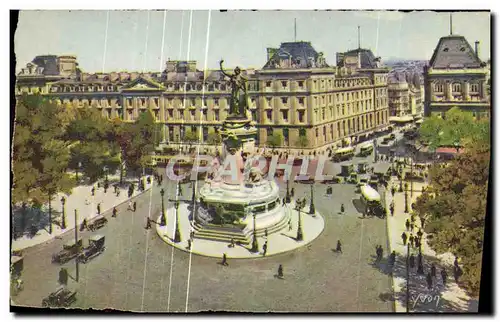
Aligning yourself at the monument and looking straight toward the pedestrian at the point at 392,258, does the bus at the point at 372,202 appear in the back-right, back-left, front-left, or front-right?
front-left

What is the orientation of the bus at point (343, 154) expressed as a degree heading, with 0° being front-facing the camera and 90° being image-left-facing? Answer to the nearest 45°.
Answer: approximately 45°

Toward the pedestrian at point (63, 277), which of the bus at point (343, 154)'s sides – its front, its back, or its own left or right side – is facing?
front

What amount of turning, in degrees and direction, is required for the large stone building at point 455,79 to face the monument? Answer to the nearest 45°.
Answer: approximately 90° to its right

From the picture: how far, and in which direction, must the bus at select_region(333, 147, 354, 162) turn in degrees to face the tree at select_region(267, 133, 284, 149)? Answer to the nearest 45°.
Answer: approximately 45° to its right

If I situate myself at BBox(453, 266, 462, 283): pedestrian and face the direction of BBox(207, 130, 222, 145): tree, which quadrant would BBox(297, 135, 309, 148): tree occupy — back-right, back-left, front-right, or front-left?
front-right

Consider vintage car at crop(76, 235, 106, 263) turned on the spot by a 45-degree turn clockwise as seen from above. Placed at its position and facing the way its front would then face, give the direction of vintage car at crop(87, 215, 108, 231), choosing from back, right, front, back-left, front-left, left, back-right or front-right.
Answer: right

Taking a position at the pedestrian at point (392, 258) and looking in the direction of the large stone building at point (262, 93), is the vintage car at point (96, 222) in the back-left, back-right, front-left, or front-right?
front-left

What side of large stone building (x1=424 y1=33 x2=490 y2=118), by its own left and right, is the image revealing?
front

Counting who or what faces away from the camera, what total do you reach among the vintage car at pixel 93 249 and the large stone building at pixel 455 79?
0
